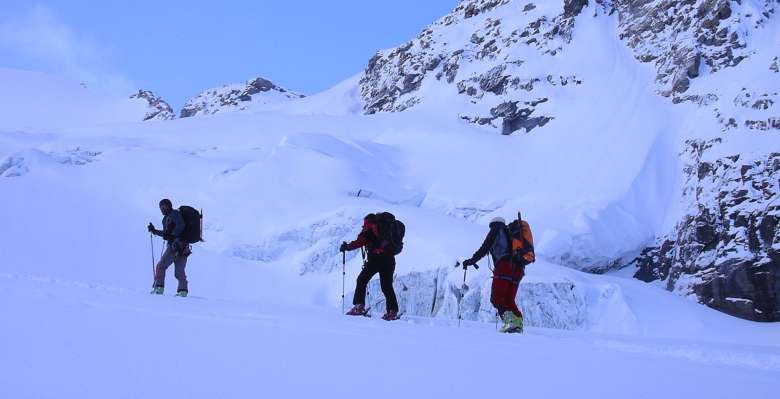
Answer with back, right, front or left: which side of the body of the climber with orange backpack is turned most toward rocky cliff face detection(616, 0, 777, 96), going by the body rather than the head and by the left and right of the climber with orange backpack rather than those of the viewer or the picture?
right

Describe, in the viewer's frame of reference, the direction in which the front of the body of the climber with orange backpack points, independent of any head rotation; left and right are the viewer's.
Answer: facing to the left of the viewer

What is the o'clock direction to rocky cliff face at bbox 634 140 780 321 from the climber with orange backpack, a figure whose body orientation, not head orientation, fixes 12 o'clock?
The rocky cliff face is roughly at 4 o'clock from the climber with orange backpack.

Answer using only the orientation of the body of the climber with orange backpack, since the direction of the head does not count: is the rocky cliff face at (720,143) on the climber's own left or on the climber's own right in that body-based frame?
on the climber's own right
